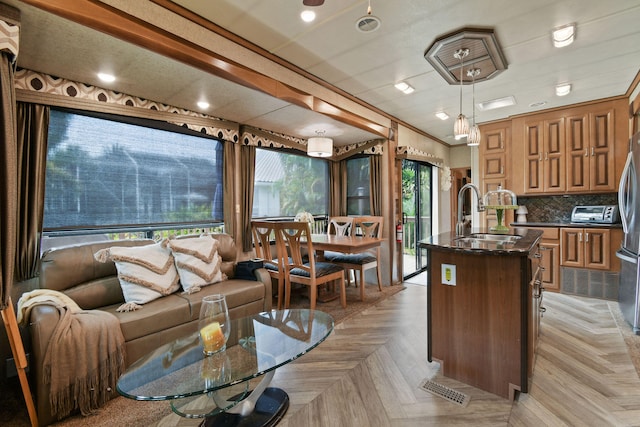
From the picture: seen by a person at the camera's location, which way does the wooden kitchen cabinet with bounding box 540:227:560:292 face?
facing the viewer

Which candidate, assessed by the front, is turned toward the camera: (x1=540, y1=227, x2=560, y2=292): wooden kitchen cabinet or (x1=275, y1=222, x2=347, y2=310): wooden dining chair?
the wooden kitchen cabinet

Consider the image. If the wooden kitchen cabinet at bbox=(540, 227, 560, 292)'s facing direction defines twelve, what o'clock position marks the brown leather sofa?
The brown leather sofa is roughly at 1 o'clock from the wooden kitchen cabinet.

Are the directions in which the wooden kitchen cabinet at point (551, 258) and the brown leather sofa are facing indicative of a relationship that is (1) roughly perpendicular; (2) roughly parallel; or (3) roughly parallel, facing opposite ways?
roughly perpendicular

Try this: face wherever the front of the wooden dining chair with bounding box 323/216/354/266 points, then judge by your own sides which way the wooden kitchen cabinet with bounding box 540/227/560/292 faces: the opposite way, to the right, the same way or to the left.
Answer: the same way

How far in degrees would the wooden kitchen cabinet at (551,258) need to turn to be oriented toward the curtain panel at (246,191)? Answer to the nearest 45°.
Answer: approximately 45° to its right

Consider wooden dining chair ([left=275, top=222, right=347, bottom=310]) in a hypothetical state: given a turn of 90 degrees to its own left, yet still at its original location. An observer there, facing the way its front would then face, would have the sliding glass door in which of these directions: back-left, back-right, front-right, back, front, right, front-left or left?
right

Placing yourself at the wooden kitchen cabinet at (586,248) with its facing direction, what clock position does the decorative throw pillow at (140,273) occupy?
The decorative throw pillow is roughly at 1 o'clock from the wooden kitchen cabinet.

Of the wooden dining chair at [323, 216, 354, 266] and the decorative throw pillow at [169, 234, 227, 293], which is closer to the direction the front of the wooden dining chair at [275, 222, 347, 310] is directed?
the wooden dining chair

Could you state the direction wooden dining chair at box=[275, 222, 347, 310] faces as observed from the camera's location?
facing away from the viewer and to the right of the viewer

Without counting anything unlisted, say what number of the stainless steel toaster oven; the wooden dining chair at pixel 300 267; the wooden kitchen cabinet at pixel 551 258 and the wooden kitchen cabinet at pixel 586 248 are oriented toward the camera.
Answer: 3

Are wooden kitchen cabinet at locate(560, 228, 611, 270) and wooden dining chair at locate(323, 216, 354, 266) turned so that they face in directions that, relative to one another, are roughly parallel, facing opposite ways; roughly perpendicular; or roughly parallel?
roughly parallel
